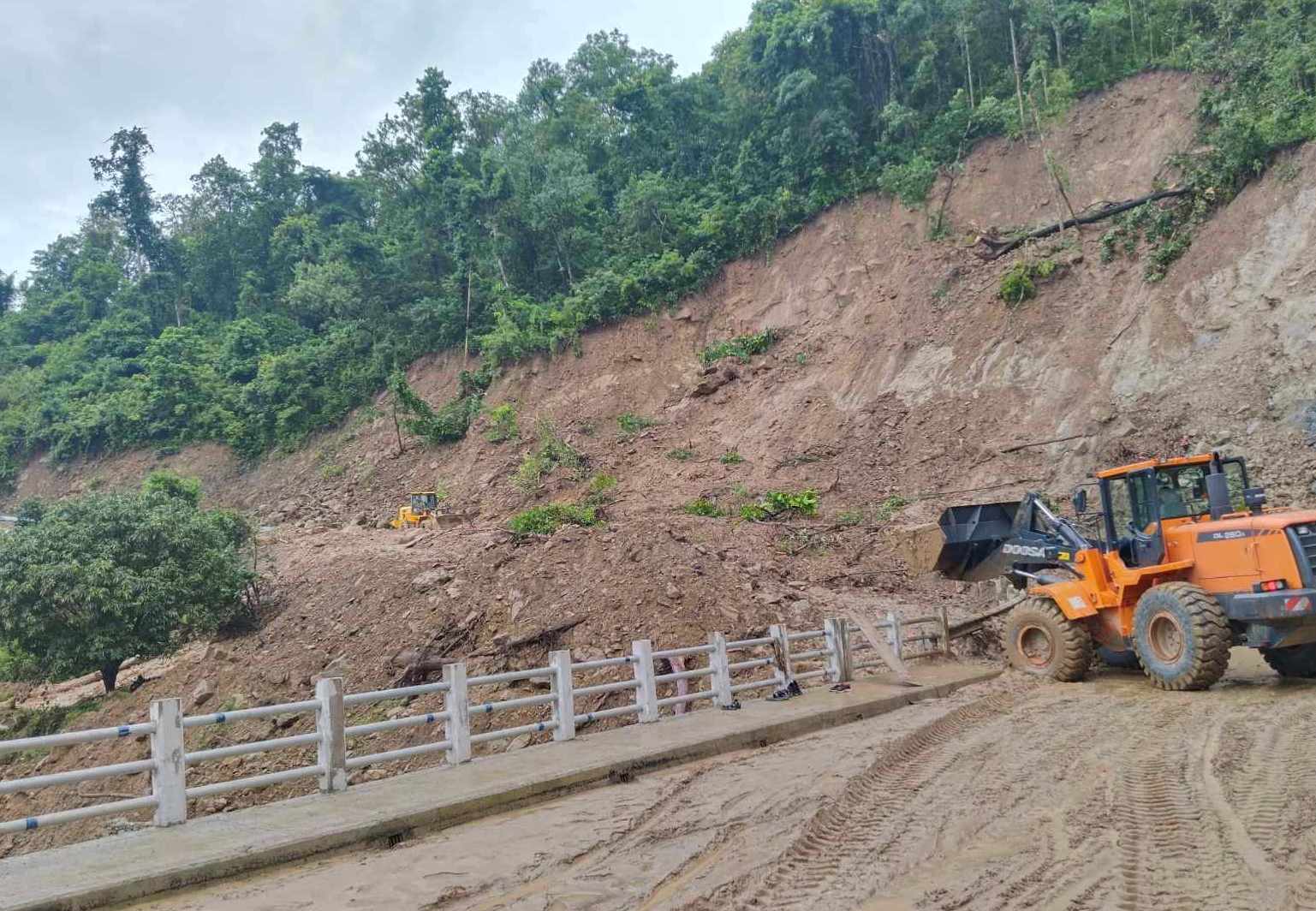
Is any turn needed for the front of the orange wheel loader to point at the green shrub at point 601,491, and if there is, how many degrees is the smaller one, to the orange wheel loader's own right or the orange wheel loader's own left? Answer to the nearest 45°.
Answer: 0° — it already faces it

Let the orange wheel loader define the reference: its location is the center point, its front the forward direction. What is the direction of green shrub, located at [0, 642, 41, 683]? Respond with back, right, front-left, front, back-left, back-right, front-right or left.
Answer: front-left

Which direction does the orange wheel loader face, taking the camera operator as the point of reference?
facing away from the viewer and to the left of the viewer

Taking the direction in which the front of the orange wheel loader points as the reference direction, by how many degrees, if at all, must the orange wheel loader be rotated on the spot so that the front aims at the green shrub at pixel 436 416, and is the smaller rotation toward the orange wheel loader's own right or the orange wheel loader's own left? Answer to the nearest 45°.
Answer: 0° — it already faces it

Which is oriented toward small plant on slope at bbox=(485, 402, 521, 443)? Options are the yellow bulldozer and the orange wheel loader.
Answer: the orange wheel loader

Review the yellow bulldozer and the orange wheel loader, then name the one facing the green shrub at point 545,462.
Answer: the orange wheel loader

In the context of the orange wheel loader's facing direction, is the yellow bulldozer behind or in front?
in front

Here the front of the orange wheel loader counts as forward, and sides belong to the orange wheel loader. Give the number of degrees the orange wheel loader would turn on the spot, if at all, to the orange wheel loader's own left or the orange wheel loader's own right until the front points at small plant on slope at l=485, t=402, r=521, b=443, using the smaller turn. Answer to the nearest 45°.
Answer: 0° — it already faces it
